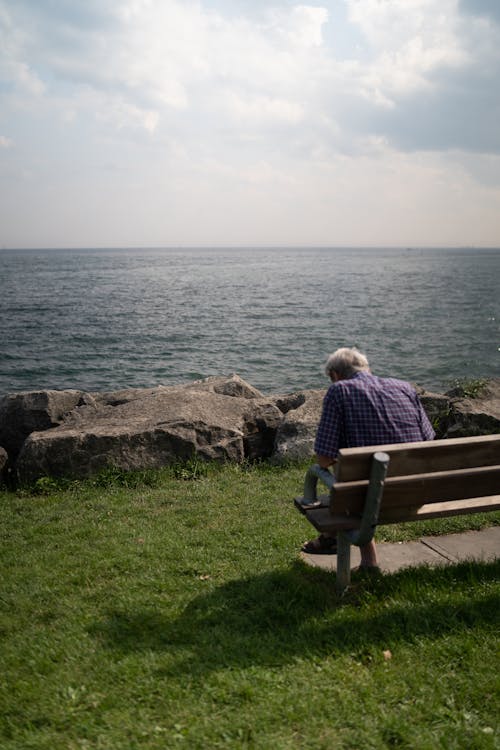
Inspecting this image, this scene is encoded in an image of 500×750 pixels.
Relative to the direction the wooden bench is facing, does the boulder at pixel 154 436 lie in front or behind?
in front

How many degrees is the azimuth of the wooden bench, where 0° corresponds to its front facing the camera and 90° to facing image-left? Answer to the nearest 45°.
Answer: approximately 135°

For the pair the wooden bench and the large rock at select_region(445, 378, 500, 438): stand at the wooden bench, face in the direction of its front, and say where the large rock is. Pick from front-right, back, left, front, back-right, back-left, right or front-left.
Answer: front-right

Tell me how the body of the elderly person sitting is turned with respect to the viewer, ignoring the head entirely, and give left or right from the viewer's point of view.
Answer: facing away from the viewer and to the left of the viewer

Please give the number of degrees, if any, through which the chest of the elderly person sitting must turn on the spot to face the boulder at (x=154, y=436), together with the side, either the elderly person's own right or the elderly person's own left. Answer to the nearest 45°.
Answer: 0° — they already face it
